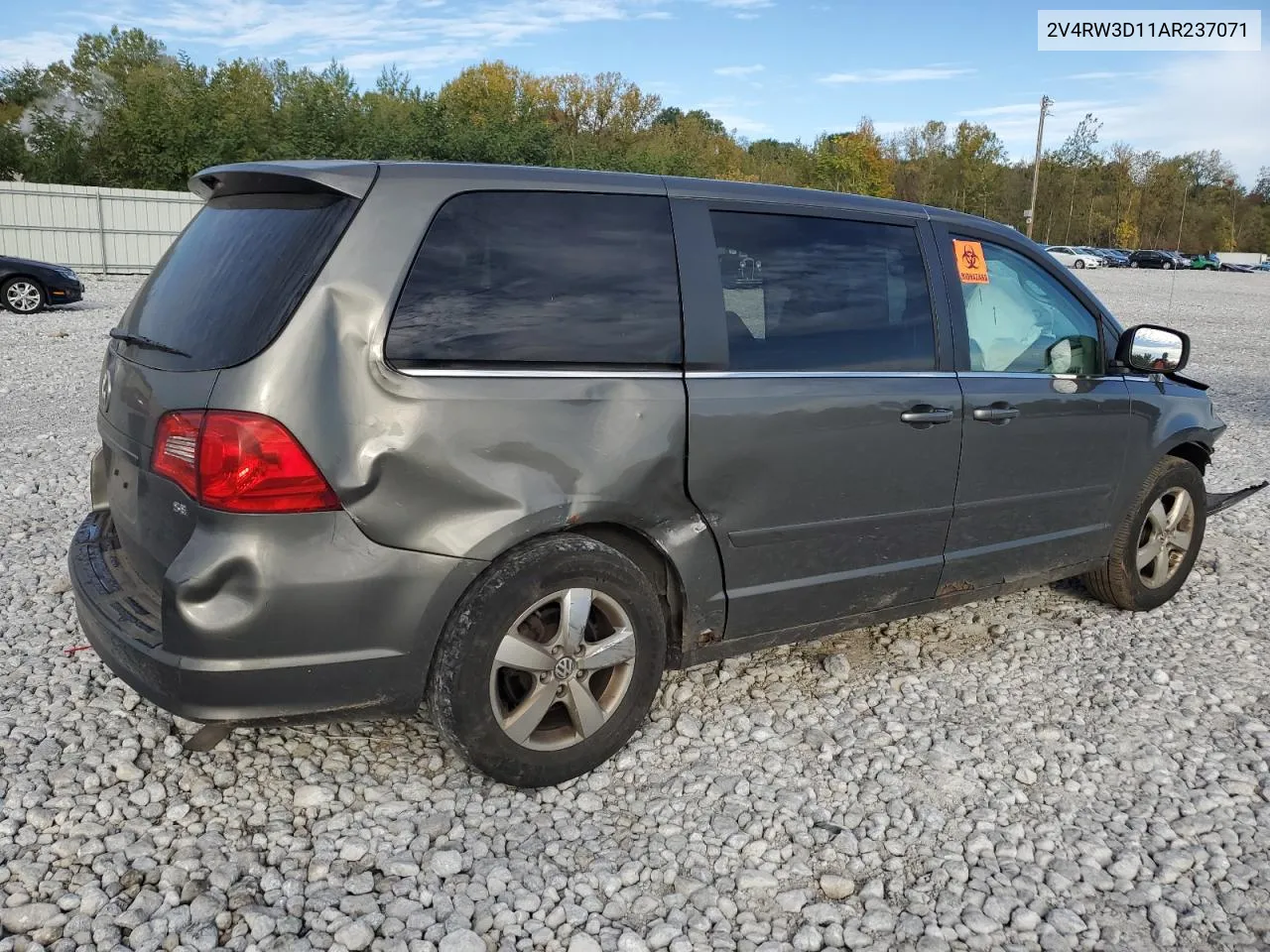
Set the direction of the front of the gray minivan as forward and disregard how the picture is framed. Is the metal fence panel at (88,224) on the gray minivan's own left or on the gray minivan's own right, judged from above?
on the gray minivan's own left

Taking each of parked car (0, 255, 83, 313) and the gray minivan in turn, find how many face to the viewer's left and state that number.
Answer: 0

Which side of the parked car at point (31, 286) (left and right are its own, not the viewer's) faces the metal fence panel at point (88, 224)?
left

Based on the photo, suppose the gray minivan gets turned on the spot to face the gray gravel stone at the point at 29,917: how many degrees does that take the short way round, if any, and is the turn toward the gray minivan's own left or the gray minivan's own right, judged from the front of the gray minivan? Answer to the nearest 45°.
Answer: approximately 180°

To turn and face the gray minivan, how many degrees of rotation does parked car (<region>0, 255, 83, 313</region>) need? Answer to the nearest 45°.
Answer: approximately 90° to its right

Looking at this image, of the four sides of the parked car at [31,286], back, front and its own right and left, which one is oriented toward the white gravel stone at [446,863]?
right

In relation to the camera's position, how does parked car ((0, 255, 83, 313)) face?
facing to the right of the viewer

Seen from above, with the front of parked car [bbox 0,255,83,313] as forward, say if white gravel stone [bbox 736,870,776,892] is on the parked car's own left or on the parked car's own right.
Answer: on the parked car's own right

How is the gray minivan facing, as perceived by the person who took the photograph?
facing away from the viewer and to the right of the viewer

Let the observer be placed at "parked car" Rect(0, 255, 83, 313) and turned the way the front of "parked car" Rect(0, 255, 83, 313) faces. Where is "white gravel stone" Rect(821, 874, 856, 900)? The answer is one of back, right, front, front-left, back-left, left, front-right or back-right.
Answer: right
